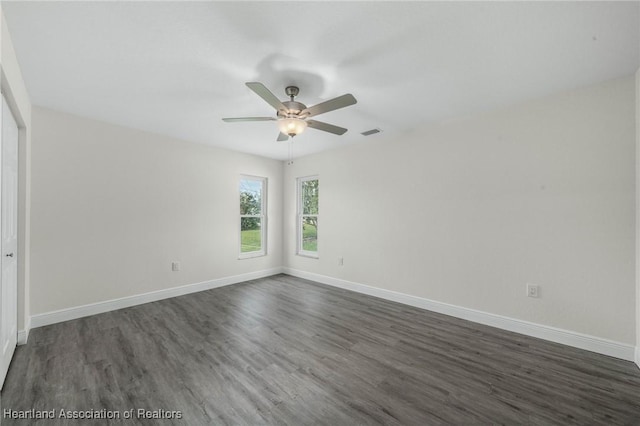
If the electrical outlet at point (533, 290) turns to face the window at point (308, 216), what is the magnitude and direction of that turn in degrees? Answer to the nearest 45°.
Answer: approximately 90° to its right

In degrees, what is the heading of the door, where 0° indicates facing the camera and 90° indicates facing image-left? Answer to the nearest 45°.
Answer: approximately 270°

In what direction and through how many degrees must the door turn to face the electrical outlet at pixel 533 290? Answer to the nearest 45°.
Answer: approximately 45° to its right

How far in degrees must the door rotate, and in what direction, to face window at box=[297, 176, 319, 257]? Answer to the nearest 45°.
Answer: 0° — it already faces it

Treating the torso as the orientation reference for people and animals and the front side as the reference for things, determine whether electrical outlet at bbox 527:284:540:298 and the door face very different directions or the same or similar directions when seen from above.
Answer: very different directions
